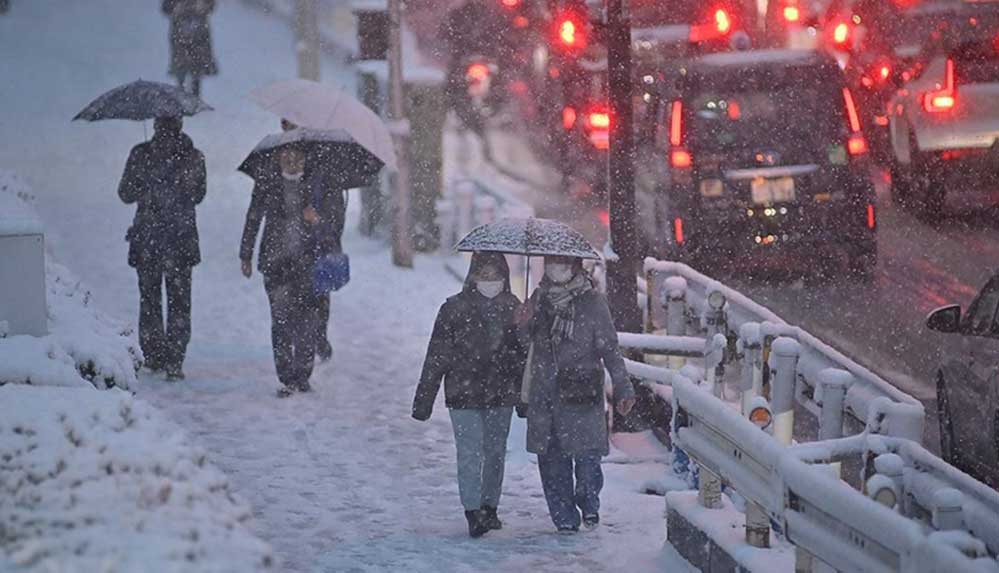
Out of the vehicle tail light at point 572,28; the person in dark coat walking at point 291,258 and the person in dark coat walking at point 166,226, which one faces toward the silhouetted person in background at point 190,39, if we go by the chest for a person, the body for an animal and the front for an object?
the person in dark coat walking at point 166,226

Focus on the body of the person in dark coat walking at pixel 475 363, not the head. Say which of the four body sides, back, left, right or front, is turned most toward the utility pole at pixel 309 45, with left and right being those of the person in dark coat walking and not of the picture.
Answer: back

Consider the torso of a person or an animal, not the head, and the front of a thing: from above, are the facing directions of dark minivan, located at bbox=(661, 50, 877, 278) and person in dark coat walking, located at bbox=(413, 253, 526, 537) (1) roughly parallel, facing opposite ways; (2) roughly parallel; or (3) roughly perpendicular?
roughly parallel, facing opposite ways

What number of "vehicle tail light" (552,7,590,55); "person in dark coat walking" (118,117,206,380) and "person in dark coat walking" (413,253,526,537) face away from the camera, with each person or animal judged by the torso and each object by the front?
1

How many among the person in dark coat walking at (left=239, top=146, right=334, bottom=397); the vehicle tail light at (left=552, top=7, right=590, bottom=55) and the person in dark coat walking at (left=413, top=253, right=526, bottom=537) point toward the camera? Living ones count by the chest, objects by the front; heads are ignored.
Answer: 3

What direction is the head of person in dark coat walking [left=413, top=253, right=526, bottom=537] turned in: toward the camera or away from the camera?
toward the camera

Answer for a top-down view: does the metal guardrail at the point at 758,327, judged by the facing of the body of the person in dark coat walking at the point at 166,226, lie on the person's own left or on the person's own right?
on the person's own right

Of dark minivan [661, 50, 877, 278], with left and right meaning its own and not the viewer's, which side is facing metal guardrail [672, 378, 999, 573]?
back

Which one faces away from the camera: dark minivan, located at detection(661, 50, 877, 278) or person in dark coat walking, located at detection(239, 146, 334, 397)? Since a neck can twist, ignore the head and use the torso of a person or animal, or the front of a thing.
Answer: the dark minivan

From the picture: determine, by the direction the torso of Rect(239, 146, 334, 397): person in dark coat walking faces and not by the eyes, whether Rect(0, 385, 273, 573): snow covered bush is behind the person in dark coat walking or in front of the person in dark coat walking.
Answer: in front

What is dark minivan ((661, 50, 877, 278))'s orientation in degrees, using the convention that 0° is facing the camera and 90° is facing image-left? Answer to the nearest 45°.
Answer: approximately 180°

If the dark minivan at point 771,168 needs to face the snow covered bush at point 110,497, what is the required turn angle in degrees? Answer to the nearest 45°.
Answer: approximately 180°

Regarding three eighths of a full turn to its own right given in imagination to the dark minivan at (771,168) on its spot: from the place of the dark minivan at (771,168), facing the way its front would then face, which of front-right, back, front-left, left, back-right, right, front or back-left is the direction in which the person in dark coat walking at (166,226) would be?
right

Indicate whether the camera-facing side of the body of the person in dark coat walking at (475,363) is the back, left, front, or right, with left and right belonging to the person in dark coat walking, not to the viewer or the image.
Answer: front

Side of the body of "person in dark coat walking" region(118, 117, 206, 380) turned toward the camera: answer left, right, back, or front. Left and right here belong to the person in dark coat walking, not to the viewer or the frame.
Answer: back

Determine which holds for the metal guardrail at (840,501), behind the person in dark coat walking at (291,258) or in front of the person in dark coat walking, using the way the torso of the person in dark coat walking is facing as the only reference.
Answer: in front

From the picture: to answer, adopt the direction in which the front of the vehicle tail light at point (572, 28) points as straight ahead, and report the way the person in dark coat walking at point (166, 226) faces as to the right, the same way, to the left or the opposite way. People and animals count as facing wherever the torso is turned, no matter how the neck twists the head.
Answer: the opposite way
